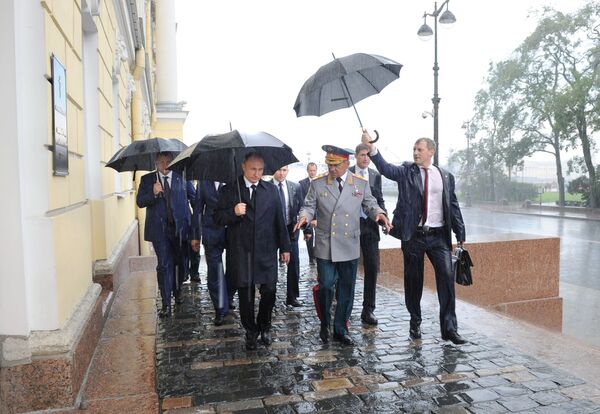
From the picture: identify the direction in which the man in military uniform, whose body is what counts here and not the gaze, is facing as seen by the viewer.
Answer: toward the camera

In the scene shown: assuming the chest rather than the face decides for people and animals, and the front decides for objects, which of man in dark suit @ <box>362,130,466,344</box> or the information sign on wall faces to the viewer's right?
the information sign on wall

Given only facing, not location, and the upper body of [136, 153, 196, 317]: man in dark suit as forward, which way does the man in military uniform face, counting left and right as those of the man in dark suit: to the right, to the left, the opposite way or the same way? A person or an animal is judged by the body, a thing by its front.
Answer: the same way

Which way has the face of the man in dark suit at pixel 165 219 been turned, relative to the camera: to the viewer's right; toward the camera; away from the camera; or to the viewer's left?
toward the camera

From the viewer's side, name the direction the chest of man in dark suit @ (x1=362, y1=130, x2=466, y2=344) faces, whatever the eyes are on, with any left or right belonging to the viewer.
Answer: facing the viewer

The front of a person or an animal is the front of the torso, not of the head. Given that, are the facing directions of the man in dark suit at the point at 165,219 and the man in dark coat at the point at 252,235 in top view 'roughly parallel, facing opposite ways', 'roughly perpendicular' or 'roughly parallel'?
roughly parallel

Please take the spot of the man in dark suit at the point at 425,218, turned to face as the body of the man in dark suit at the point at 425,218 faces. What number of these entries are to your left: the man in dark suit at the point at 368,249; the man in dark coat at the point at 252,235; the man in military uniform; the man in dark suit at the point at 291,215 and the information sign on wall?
0

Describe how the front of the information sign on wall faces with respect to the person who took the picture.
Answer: facing to the right of the viewer

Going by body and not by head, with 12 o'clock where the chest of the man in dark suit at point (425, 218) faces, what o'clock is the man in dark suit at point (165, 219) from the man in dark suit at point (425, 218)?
the man in dark suit at point (165, 219) is roughly at 3 o'clock from the man in dark suit at point (425, 218).

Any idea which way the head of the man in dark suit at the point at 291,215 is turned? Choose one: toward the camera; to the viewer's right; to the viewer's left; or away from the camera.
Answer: toward the camera

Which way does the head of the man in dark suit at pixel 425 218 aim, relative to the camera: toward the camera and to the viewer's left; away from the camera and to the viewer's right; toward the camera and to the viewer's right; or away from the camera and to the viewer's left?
toward the camera and to the viewer's left

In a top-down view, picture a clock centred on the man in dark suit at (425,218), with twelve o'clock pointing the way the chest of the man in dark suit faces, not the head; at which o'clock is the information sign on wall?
The information sign on wall is roughly at 2 o'clock from the man in dark suit.

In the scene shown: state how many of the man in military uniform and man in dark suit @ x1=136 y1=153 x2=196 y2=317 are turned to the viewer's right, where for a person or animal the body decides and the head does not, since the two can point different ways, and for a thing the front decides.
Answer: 0

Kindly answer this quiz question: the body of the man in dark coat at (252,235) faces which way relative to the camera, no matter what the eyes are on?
toward the camera

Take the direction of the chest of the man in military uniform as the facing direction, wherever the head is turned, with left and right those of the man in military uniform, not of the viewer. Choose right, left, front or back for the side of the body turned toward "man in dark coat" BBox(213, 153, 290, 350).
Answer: right

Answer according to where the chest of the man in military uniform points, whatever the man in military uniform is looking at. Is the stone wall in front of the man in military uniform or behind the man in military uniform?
behind
